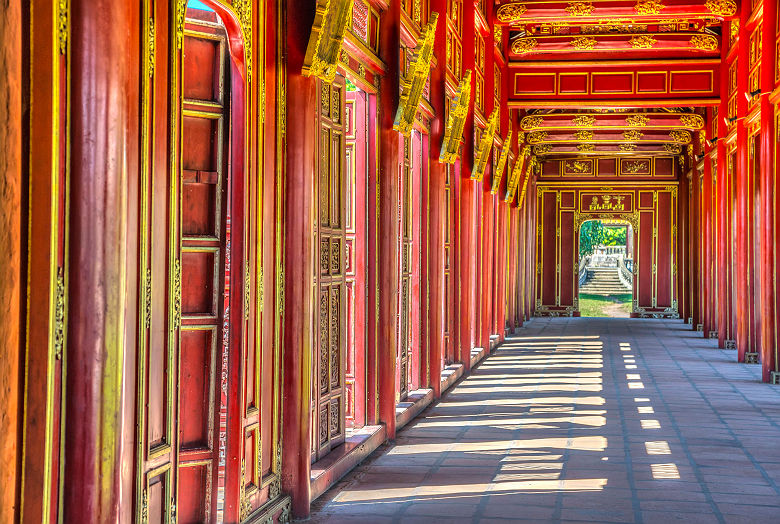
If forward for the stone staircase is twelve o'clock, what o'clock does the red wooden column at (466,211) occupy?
The red wooden column is roughly at 12 o'clock from the stone staircase.

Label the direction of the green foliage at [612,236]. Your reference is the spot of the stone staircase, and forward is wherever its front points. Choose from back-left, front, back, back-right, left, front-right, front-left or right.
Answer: back

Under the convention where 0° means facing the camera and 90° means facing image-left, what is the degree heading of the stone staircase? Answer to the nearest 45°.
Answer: approximately 0°

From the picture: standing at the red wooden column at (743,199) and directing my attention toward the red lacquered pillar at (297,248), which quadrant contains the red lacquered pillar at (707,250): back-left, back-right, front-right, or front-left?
back-right

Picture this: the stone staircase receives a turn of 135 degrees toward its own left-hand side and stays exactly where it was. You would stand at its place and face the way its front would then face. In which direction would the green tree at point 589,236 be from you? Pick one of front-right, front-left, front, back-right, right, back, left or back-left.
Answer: front-left

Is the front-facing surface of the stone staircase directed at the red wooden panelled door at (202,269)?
yes

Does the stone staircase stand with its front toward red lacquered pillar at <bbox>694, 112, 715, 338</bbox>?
yes

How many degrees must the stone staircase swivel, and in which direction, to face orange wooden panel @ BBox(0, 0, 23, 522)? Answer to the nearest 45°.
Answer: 0° — it already faces it

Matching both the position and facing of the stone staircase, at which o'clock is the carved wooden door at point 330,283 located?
The carved wooden door is roughly at 12 o'clock from the stone staircase.
